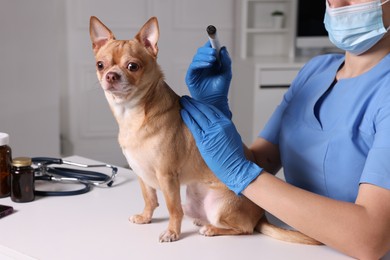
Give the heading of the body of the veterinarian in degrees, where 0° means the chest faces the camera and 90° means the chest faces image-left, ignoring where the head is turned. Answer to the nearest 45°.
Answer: approximately 45°
